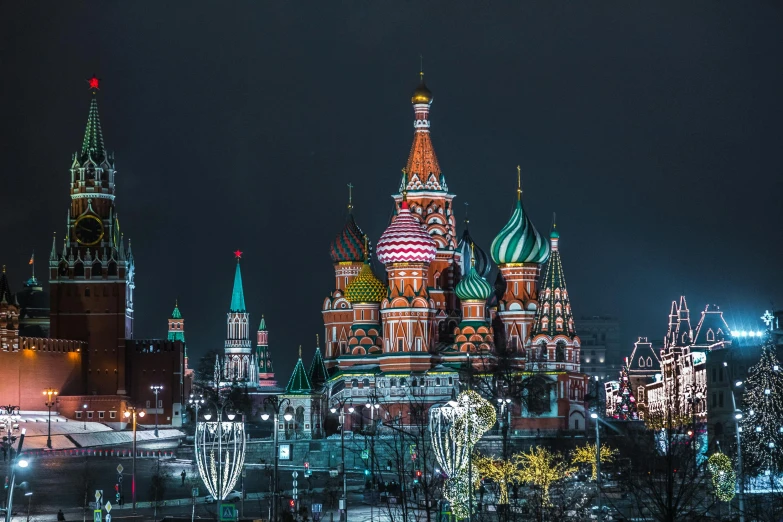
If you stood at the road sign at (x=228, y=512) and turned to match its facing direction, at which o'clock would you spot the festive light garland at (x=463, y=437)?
The festive light garland is roughly at 8 o'clock from the road sign.

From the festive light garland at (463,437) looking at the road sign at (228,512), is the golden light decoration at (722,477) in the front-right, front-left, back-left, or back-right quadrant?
back-left

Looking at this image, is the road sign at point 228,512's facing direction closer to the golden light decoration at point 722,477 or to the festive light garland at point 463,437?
the golden light decoration

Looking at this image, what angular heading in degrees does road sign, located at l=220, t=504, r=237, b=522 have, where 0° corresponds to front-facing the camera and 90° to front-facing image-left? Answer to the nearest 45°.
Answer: approximately 0°

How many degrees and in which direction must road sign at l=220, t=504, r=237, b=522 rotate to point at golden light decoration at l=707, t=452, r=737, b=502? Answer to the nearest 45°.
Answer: approximately 90° to its left
